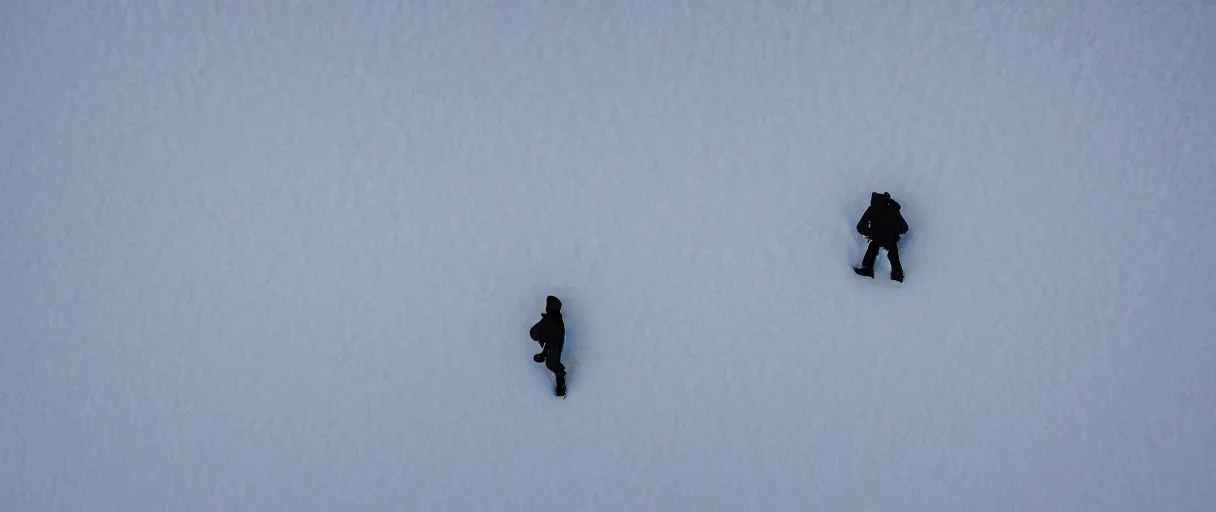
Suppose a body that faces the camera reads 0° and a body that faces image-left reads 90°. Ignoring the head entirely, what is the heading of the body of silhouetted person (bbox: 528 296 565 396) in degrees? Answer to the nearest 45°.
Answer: approximately 270°

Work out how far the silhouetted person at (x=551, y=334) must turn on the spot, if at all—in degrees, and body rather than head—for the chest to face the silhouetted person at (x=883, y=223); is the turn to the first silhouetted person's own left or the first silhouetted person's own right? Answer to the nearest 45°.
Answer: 0° — they already face them
